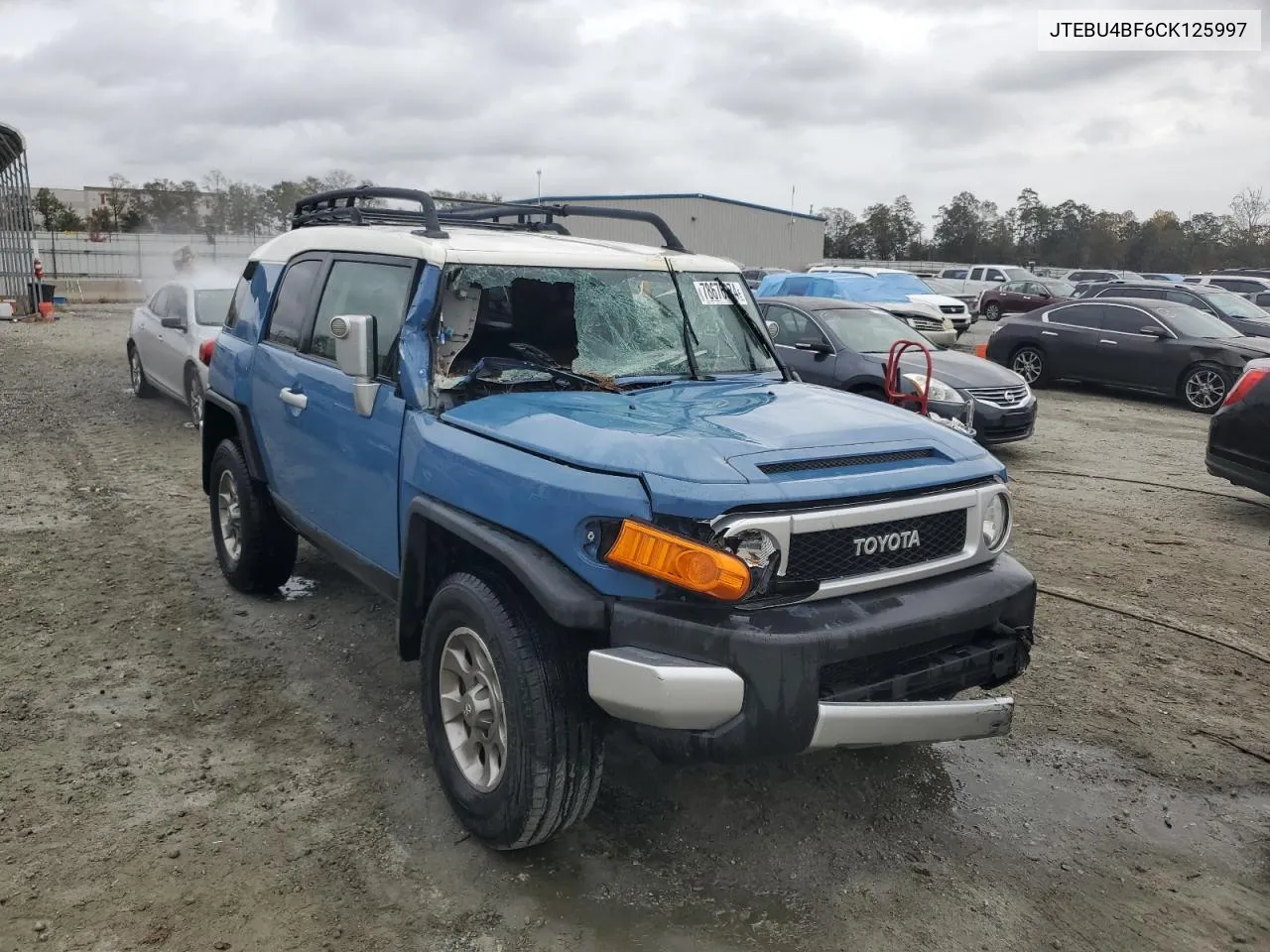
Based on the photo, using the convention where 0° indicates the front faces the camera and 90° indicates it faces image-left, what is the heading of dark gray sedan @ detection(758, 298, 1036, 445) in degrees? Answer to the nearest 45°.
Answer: approximately 315°

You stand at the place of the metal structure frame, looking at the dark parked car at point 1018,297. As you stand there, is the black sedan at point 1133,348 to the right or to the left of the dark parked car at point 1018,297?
right

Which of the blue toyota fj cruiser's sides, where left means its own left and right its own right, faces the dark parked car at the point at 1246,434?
left

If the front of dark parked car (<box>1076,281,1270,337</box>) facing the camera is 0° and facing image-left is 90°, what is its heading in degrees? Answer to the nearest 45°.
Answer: approximately 315°

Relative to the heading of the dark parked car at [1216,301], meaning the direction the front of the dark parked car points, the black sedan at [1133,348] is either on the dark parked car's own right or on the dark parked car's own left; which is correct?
on the dark parked car's own right

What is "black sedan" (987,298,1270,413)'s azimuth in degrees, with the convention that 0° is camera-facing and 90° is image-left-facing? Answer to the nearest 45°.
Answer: approximately 315°

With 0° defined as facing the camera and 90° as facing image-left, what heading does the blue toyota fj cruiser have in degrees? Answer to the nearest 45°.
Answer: approximately 315°

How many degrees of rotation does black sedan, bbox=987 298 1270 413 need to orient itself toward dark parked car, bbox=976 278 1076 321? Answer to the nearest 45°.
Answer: approximately 135° to its left

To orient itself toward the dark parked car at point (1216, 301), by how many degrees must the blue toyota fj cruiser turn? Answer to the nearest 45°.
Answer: approximately 90° to its left
